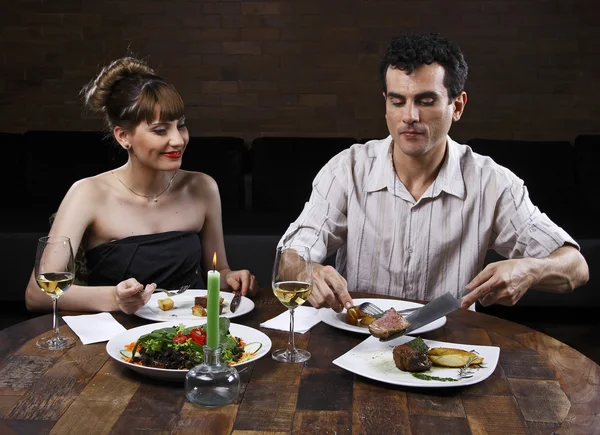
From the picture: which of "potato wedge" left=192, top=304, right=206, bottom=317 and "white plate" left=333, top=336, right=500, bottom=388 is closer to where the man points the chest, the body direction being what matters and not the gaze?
the white plate

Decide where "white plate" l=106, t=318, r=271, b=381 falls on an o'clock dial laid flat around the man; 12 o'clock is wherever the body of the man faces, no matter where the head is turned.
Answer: The white plate is roughly at 1 o'clock from the man.

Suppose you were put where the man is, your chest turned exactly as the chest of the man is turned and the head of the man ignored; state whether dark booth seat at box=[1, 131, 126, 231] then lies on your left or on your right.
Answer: on your right

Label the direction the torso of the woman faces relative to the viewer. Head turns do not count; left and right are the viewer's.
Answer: facing the viewer and to the right of the viewer

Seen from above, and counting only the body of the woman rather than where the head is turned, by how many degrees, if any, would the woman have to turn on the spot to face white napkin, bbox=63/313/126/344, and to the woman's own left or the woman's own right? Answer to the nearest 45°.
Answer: approximately 45° to the woman's own right

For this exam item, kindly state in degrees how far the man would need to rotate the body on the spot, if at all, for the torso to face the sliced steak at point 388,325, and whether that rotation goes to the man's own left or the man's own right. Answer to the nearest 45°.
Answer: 0° — they already face it

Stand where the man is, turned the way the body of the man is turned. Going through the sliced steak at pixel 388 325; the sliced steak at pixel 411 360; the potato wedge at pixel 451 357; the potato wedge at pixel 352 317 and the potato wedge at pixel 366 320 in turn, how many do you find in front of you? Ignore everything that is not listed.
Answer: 5

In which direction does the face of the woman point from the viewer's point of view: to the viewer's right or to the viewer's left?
to the viewer's right

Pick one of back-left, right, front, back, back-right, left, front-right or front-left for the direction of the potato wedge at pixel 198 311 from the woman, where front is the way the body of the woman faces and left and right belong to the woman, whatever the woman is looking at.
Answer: front-right

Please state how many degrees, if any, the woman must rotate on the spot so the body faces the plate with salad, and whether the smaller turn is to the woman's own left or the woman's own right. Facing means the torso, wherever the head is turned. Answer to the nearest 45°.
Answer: approximately 45° to the woman's own right

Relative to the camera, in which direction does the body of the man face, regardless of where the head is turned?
toward the camera

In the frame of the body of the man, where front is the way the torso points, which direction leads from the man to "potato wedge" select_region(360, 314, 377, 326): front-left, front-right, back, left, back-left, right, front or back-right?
front

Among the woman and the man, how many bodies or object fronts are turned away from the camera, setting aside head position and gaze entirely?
0

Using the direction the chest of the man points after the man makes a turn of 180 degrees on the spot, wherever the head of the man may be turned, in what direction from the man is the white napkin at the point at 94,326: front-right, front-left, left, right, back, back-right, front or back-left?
back-left

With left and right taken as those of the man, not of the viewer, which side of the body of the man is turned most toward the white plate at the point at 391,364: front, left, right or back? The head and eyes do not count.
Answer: front

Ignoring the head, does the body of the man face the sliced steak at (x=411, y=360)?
yes

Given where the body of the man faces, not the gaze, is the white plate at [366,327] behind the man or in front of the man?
in front
